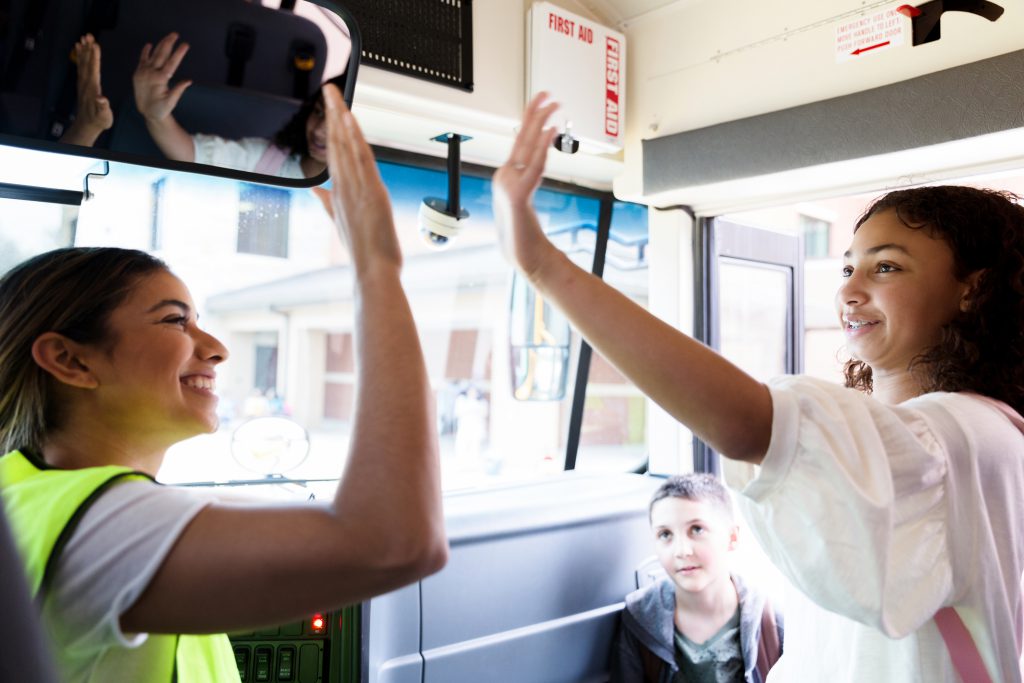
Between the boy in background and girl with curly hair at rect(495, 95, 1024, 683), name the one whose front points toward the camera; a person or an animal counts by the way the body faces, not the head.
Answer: the boy in background

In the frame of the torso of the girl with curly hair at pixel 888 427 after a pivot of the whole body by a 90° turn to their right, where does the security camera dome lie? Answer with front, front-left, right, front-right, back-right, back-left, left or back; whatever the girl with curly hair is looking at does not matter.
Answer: front-left

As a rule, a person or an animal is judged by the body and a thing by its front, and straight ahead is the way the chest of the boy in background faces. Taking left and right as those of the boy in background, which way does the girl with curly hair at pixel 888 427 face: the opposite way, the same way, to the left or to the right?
to the right

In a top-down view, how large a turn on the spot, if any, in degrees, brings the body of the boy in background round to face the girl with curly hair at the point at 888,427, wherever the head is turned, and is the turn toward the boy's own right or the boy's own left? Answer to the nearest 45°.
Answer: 0° — they already face them

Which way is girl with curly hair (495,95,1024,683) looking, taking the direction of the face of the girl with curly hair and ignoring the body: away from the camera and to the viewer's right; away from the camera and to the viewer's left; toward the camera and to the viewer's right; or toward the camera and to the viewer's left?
toward the camera and to the viewer's left

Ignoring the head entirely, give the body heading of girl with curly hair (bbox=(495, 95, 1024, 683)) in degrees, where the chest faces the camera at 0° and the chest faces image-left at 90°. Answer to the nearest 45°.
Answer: approximately 90°

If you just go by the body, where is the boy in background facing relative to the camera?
toward the camera

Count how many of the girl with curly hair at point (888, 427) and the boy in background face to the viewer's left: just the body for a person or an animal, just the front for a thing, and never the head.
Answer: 1
